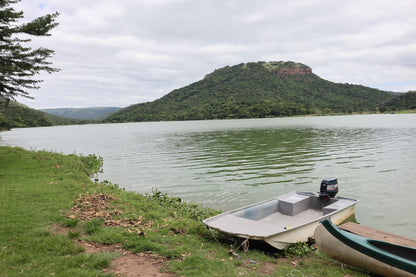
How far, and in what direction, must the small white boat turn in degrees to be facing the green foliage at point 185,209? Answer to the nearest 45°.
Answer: approximately 45° to its right

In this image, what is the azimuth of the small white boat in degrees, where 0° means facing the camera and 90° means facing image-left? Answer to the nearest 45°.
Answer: approximately 45°
